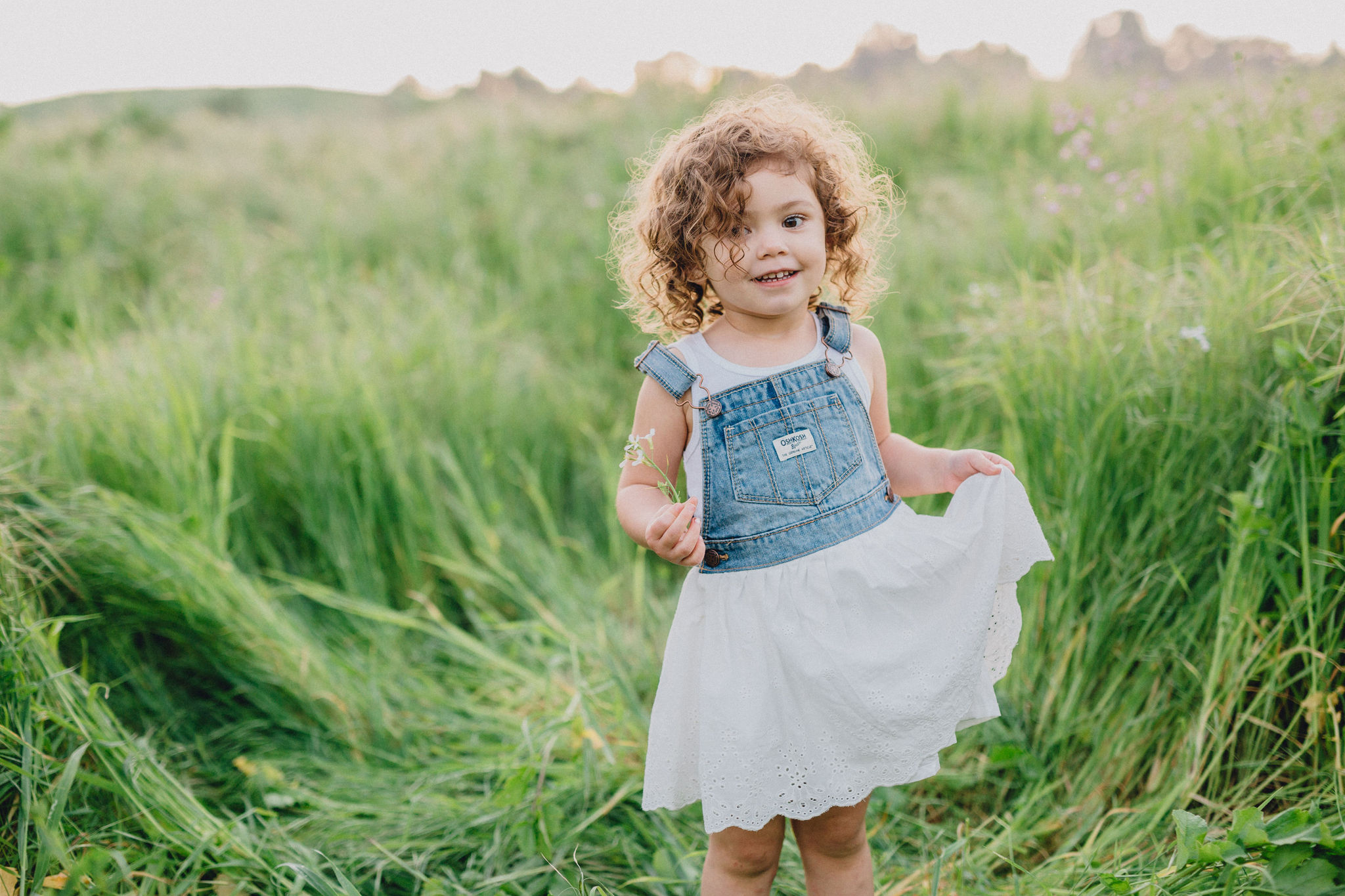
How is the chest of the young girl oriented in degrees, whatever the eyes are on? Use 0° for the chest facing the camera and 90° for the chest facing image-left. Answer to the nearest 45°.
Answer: approximately 0°

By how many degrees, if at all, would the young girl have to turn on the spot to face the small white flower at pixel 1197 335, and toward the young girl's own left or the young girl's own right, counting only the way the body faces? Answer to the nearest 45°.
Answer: approximately 135° to the young girl's own left
